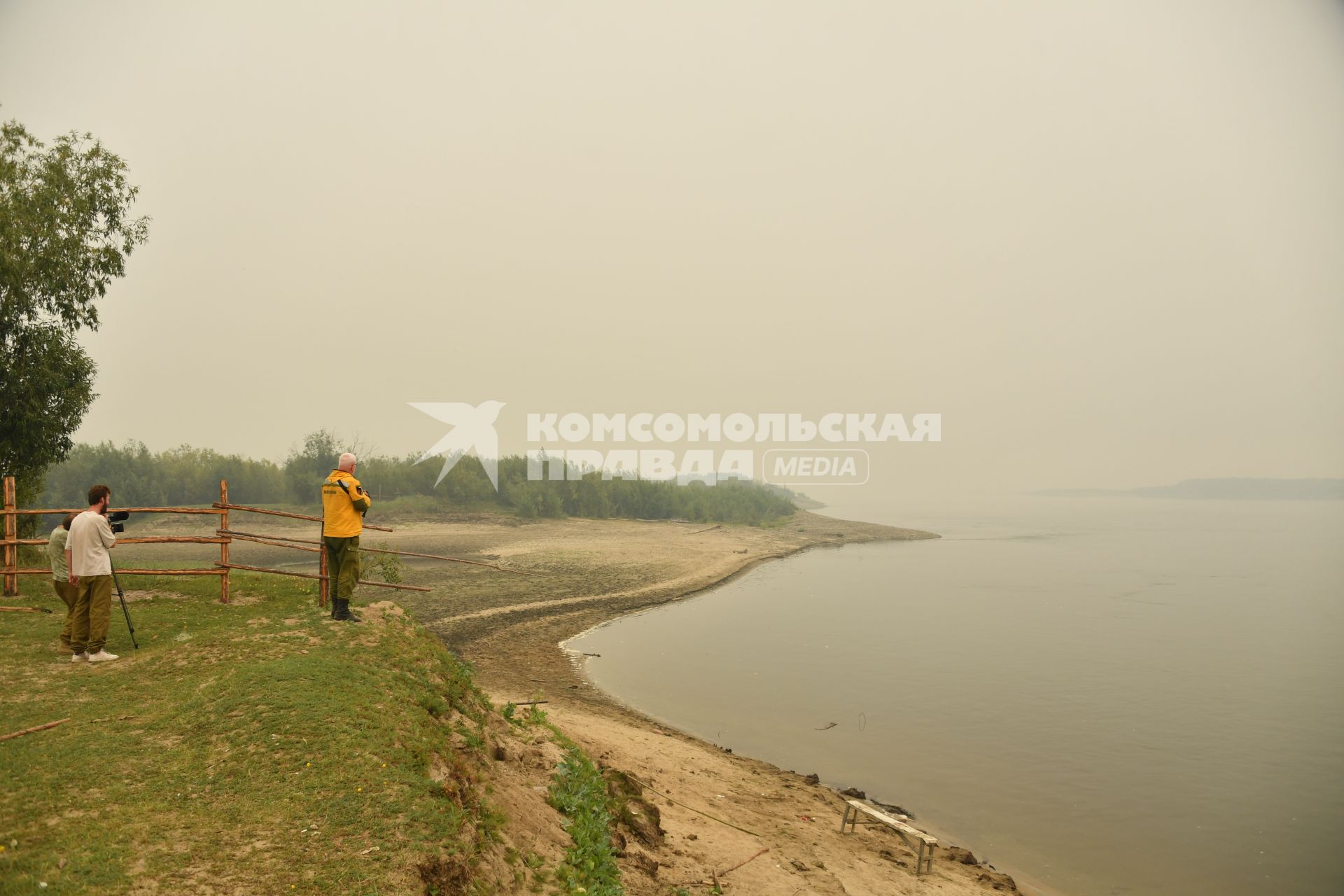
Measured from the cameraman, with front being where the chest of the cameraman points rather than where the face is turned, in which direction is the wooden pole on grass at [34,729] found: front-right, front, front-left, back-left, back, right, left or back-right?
back-right

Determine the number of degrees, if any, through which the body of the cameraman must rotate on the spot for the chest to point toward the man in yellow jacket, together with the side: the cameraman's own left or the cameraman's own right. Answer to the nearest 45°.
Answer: approximately 45° to the cameraman's own right

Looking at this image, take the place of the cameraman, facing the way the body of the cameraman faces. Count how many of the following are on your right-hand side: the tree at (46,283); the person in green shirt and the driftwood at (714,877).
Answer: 1

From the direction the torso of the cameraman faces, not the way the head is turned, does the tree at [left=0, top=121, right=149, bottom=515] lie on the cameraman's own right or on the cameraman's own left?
on the cameraman's own left

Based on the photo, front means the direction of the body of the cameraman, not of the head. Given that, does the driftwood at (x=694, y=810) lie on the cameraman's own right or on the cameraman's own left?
on the cameraman's own right

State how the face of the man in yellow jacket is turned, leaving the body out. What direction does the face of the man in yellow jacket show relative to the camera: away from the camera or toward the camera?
away from the camera

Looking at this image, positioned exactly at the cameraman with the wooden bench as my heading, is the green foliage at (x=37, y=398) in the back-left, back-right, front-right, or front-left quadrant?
back-left

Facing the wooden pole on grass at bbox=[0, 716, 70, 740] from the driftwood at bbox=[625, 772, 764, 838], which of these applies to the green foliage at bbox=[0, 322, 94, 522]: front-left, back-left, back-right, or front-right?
front-right

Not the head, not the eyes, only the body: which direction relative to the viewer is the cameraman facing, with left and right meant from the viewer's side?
facing away from the viewer and to the right of the viewer
